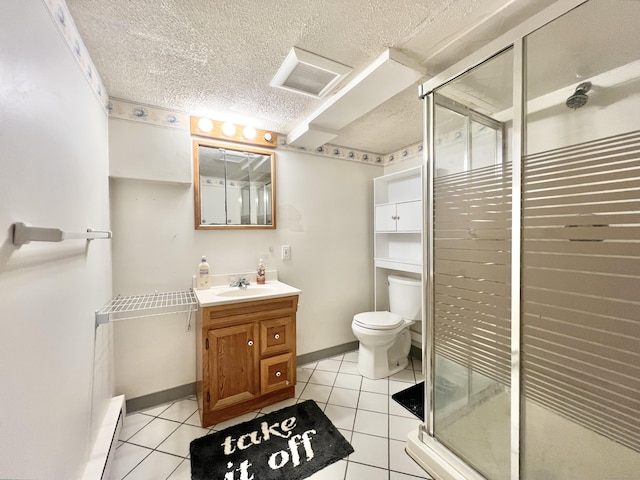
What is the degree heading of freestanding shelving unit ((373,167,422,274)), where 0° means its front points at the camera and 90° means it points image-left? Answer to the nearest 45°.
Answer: approximately 45°

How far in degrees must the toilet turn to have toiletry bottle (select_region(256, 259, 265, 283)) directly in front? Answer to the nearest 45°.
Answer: approximately 45° to its right

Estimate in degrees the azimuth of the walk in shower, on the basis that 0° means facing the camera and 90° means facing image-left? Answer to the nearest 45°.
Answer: approximately 45°

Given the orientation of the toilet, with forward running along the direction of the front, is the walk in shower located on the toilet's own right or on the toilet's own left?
on the toilet's own left
